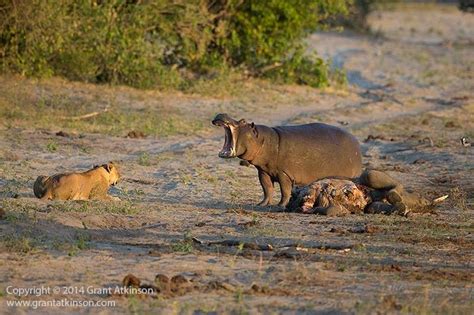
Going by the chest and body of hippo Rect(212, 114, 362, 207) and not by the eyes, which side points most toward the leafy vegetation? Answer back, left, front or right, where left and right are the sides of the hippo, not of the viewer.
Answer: right

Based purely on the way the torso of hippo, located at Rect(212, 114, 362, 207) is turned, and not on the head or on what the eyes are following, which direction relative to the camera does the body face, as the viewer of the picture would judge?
to the viewer's left

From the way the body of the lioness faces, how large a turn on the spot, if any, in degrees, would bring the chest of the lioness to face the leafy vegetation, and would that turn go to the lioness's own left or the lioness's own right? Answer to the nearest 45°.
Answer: approximately 90° to the lioness's own left

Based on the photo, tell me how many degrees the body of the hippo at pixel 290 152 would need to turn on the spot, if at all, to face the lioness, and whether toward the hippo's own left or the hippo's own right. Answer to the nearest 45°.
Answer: approximately 45° to the hippo's own left

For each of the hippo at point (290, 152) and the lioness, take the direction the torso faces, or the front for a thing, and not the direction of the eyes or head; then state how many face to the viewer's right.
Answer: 1

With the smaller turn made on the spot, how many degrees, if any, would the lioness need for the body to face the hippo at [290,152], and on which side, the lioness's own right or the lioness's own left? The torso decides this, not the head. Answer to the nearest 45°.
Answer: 0° — it already faces it

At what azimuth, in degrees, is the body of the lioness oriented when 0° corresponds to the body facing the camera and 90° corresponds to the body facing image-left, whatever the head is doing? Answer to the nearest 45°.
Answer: approximately 270°
